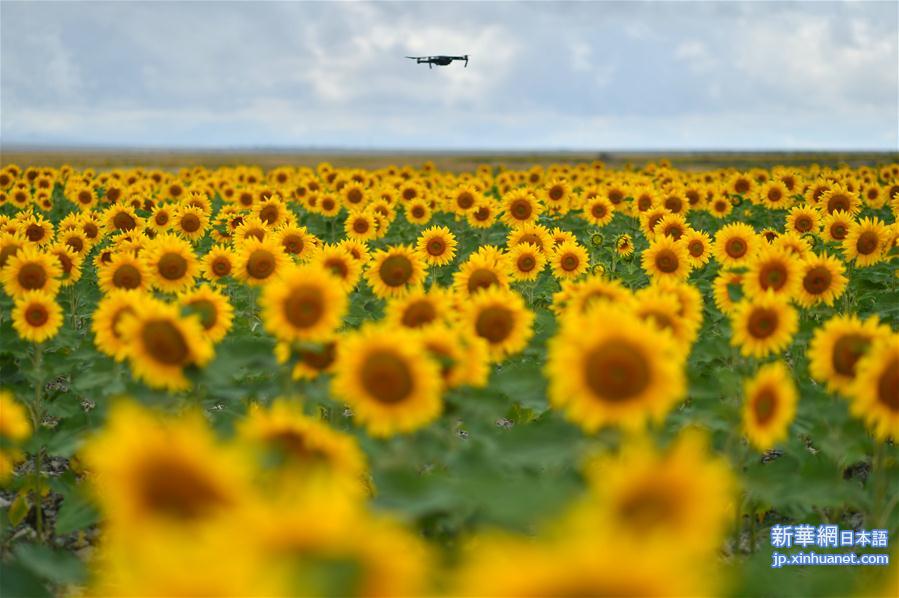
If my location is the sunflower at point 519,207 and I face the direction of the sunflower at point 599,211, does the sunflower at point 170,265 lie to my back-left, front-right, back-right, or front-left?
back-right

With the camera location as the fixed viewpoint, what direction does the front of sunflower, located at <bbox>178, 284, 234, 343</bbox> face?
facing the viewer

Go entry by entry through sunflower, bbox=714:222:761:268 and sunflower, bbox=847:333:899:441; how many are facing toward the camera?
2

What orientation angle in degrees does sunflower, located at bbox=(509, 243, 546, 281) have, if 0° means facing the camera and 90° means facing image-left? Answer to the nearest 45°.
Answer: approximately 0°

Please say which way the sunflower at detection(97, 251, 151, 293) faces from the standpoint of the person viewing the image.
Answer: facing the viewer

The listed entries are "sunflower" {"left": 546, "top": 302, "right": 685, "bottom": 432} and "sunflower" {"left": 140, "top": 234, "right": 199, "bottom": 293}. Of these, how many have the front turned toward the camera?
2

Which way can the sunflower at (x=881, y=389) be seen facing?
toward the camera

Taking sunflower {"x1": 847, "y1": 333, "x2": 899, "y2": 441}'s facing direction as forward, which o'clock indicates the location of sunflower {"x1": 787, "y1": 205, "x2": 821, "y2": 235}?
sunflower {"x1": 787, "y1": 205, "x2": 821, "y2": 235} is roughly at 6 o'clock from sunflower {"x1": 847, "y1": 333, "x2": 899, "y2": 441}.

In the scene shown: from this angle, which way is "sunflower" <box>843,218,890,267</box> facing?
toward the camera
